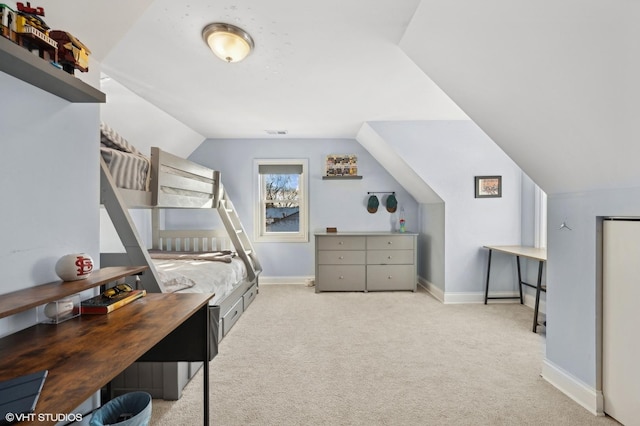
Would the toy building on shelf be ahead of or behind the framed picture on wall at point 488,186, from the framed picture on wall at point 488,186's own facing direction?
ahead

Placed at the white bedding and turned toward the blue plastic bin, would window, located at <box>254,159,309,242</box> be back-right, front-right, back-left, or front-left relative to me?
back-left

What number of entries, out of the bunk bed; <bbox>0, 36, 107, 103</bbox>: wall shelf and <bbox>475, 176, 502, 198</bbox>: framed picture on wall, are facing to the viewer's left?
0

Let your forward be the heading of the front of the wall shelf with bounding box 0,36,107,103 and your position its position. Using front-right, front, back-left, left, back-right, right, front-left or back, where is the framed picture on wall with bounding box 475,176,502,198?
front-left

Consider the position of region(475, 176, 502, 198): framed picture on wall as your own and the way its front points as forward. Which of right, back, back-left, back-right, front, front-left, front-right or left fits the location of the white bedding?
front-right

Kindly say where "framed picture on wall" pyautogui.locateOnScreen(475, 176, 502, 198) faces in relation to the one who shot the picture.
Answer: facing the viewer

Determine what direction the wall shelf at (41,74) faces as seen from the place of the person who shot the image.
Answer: facing the viewer and to the right of the viewer

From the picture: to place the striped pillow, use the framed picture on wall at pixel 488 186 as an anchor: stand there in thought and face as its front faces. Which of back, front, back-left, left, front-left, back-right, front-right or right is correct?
front-right
